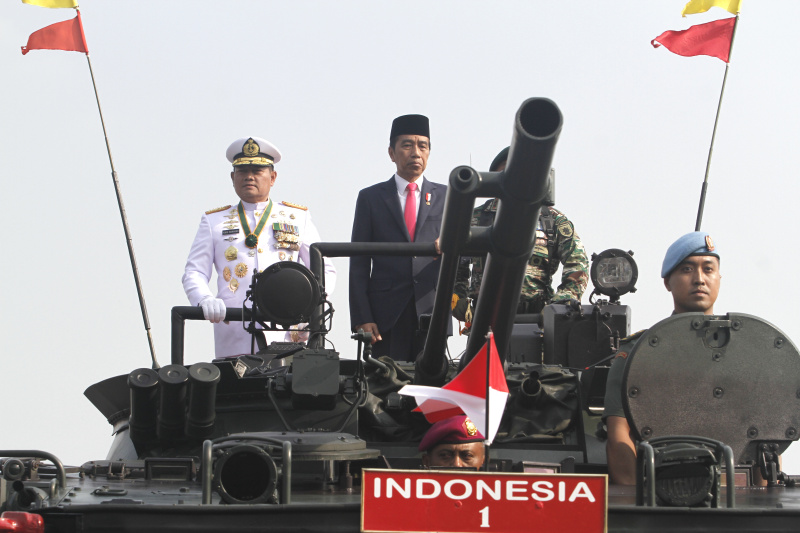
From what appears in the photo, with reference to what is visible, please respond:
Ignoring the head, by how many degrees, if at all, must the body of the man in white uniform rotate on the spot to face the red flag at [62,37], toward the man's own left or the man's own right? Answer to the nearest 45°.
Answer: approximately 135° to the man's own right

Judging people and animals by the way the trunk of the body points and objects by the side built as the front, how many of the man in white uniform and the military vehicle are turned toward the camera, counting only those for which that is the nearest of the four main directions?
2

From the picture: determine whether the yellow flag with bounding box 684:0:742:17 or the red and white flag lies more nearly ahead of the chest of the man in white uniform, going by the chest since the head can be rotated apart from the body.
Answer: the red and white flag

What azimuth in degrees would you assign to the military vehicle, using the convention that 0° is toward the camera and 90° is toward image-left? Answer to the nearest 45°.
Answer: approximately 0°

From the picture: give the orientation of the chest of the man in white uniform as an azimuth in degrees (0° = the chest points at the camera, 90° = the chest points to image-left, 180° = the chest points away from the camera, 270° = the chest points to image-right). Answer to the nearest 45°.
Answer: approximately 0°

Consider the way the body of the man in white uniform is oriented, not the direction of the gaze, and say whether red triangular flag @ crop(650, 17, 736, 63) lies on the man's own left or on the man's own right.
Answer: on the man's own left
